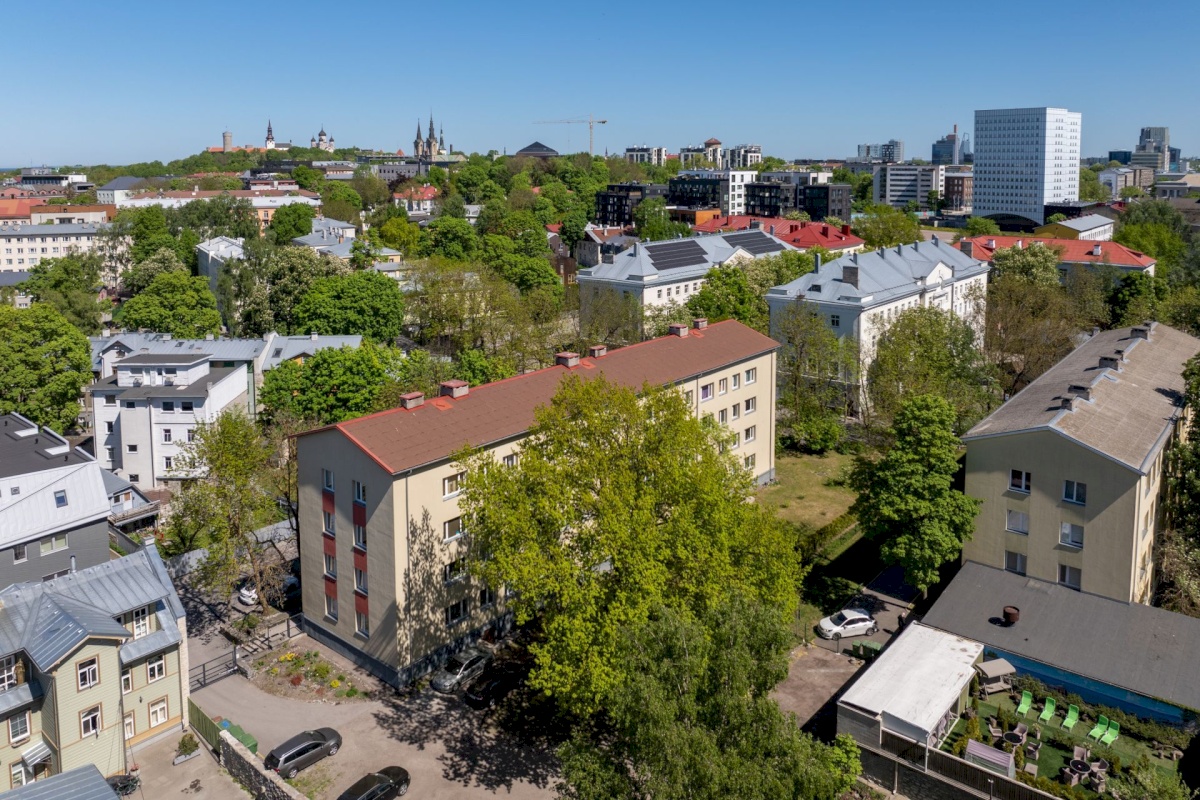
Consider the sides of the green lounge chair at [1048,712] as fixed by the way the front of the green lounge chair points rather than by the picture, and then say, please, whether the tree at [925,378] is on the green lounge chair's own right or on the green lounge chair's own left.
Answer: on the green lounge chair's own right

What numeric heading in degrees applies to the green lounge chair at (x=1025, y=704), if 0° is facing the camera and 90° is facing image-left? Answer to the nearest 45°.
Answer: approximately 45°

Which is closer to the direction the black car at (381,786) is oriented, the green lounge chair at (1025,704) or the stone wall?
the green lounge chair

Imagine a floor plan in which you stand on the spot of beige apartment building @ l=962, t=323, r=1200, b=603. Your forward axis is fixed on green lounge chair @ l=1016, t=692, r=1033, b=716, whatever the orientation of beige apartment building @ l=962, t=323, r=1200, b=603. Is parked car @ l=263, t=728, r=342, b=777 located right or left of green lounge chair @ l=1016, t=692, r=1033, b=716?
right
